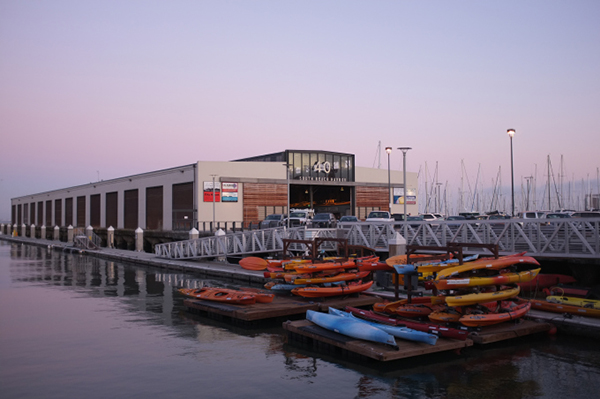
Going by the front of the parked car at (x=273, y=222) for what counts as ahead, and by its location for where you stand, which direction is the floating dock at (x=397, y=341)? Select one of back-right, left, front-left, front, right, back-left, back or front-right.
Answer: front-left

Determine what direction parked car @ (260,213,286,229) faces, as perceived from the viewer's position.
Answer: facing the viewer and to the left of the viewer

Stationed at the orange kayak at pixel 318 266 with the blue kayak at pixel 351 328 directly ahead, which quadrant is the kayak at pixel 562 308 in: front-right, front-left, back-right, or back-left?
front-left

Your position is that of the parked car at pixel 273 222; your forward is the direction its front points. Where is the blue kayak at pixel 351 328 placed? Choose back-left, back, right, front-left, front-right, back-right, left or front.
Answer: front-left

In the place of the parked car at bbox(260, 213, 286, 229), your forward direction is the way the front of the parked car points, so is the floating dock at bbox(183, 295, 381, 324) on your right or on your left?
on your left
